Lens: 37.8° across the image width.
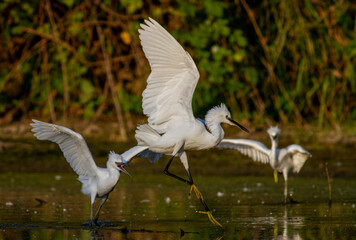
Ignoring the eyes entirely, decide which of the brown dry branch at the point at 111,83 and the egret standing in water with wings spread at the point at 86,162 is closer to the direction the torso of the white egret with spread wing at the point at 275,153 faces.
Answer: the egret standing in water with wings spread

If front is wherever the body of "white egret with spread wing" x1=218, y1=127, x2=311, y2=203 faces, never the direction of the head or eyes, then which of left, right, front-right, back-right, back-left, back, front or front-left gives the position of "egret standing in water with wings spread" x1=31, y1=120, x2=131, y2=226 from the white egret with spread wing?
front-right

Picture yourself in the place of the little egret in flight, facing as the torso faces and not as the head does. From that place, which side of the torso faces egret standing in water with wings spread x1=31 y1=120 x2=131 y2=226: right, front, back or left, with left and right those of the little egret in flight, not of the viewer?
back

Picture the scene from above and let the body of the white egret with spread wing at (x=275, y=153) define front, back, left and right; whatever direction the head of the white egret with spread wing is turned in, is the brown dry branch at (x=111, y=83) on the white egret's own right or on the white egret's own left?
on the white egret's own right

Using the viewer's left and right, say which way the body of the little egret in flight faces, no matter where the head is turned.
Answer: facing to the right of the viewer

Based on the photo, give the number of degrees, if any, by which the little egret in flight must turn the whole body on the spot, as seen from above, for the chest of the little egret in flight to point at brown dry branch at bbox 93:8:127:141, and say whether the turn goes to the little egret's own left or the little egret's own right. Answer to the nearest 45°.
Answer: approximately 90° to the little egret's own left

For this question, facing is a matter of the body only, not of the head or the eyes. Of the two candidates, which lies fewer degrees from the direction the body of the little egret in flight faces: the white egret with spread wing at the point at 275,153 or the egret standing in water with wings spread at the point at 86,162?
the white egret with spread wing

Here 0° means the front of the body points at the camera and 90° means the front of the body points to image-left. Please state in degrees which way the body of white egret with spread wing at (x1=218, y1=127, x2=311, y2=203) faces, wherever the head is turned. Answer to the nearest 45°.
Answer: approximately 0°

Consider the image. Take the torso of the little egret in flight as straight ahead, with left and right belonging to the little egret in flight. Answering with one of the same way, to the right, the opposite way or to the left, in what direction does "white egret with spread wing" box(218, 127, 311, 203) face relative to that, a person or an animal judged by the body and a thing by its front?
to the right

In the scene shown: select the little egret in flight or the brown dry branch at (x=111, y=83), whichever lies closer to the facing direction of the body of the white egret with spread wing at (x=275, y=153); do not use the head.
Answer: the little egret in flight

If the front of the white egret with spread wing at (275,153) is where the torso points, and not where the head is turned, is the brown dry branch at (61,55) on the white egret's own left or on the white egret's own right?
on the white egret's own right

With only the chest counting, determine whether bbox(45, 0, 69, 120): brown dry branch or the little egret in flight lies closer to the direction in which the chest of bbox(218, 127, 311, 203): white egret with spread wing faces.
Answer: the little egret in flight

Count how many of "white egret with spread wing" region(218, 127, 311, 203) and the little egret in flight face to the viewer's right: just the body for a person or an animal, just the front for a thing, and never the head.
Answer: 1
